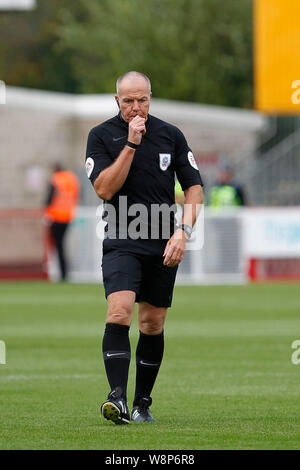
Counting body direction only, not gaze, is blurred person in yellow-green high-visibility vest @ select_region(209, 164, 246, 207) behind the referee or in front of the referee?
behind

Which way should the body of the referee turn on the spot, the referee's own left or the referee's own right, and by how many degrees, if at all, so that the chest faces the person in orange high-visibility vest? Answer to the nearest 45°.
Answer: approximately 180°

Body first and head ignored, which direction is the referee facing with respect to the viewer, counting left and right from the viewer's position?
facing the viewer
